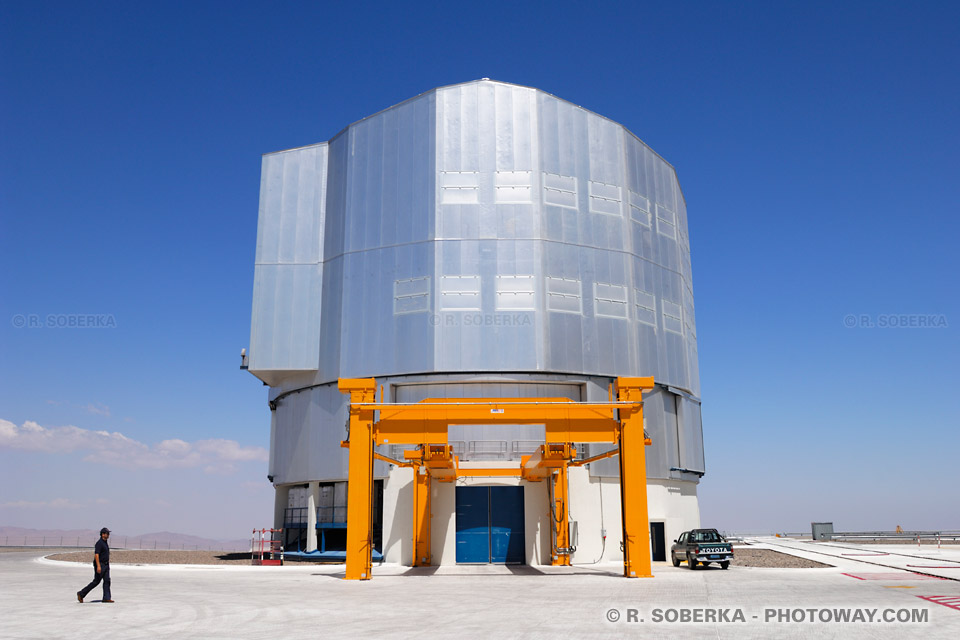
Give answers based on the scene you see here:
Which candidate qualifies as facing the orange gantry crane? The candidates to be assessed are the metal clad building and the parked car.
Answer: the metal clad building

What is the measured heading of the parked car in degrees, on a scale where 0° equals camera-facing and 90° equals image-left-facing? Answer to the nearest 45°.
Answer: approximately 135°

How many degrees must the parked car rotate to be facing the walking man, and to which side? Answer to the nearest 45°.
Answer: approximately 90° to its left
